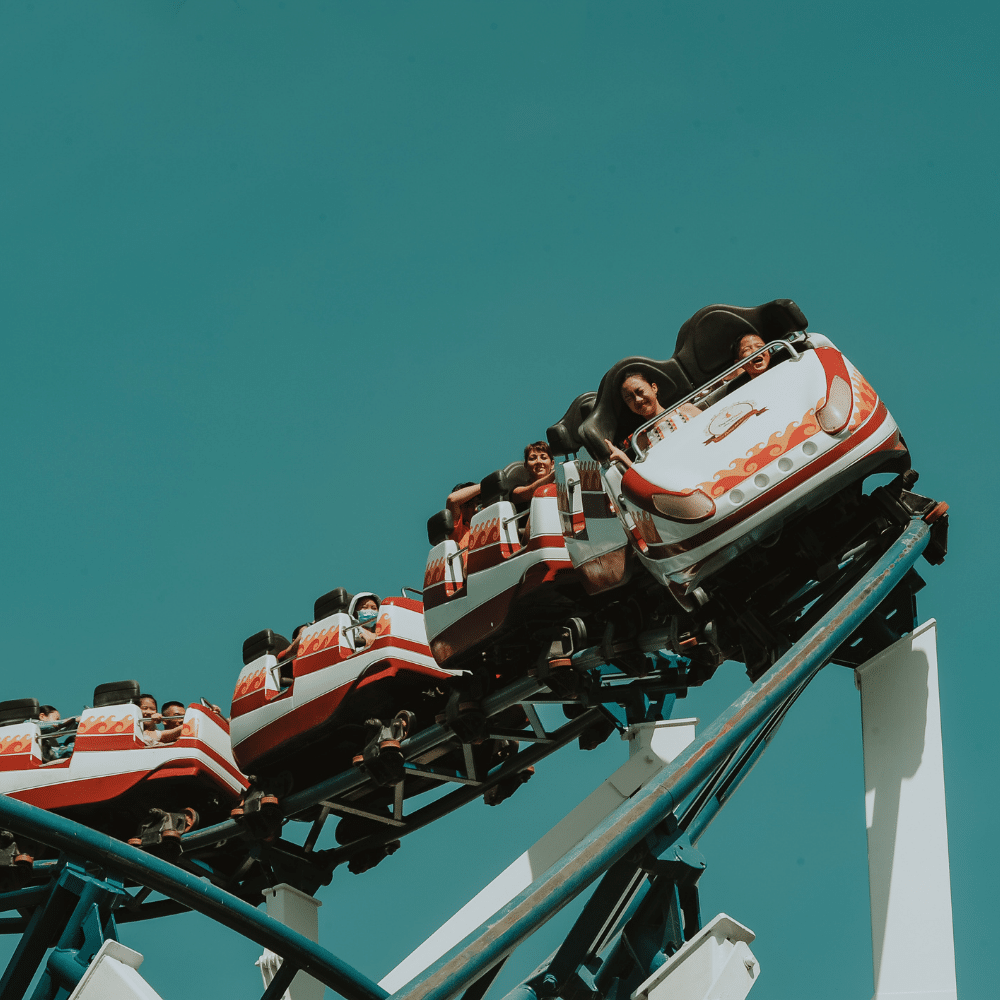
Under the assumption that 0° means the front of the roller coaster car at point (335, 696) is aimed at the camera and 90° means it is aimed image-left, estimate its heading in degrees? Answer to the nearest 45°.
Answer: approximately 315°

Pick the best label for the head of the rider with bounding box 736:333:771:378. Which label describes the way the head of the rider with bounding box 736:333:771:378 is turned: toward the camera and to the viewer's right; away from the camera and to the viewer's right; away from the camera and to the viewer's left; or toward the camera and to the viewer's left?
toward the camera and to the viewer's right

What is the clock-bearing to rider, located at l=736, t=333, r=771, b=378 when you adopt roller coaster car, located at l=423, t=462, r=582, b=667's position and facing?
The rider is roughly at 12 o'clock from the roller coaster car.

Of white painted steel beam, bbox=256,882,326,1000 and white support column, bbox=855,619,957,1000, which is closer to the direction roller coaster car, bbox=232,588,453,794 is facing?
the white support column

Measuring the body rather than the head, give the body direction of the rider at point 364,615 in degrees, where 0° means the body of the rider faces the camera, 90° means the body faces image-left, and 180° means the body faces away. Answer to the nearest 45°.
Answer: approximately 315°

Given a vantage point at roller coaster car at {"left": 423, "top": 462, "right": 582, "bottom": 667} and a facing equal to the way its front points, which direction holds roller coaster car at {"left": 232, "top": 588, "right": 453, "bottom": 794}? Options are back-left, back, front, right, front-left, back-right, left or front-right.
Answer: back

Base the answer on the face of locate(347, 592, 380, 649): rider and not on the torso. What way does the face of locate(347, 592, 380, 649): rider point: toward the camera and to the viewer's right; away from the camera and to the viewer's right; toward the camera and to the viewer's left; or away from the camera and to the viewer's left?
toward the camera and to the viewer's right
